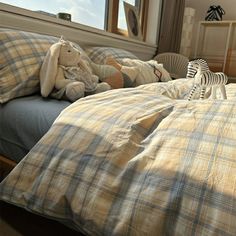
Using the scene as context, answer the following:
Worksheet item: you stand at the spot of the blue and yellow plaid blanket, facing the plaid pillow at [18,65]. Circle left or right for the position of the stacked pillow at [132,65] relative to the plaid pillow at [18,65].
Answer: right

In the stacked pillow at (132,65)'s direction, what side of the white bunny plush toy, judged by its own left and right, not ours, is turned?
left

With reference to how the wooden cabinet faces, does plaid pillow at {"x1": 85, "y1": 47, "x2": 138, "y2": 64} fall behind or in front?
in front

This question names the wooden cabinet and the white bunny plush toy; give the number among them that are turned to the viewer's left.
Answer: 0

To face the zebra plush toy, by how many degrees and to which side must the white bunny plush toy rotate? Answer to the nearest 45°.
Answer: approximately 45° to its left

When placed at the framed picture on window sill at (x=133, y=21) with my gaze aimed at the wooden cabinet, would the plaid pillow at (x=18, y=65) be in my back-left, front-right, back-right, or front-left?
back-right

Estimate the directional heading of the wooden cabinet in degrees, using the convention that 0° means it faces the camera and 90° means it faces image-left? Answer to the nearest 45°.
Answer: approximately 0°

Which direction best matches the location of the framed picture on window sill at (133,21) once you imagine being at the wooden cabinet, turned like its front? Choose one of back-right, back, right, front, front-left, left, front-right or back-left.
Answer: front-right

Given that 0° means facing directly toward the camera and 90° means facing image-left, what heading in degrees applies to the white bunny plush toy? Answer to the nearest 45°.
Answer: approximately 315°

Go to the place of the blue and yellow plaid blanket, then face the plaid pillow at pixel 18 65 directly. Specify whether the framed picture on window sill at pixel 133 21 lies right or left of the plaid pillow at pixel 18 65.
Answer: right

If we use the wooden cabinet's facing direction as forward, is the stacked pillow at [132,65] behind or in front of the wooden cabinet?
in front

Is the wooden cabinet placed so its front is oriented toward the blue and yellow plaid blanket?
yes
